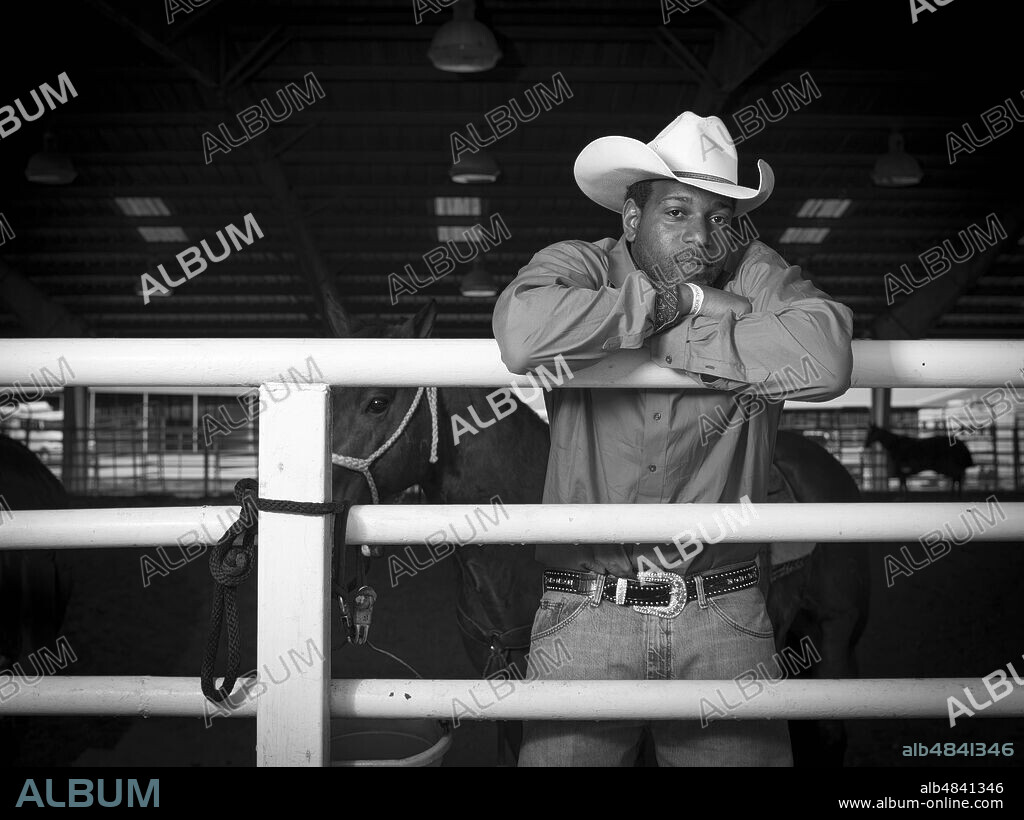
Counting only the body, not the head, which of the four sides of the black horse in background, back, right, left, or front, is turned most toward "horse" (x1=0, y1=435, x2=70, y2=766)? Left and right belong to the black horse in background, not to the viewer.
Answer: left

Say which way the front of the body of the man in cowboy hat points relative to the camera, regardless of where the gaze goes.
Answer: toward the camera

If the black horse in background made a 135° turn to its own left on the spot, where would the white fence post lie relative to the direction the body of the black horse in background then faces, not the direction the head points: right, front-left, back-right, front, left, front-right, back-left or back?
front-right

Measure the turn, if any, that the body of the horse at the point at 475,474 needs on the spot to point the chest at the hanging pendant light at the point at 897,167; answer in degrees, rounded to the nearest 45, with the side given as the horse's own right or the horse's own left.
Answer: approximately 180°

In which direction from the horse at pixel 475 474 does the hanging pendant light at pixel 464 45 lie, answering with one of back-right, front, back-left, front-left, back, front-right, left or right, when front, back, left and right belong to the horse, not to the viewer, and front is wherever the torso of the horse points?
back-right

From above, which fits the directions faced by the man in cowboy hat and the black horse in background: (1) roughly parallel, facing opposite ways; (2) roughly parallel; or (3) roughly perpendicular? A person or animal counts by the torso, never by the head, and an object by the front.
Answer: roughly perpendicular

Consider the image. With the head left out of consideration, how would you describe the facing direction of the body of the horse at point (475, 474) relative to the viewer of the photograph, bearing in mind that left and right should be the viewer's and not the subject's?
facing the viewer and to the left of the viewer

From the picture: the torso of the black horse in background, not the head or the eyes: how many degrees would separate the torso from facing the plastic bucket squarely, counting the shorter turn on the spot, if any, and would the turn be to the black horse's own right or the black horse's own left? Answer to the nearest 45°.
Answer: approximately 90° to the black horse's own left

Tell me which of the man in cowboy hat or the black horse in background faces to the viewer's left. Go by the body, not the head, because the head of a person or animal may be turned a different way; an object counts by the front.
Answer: the black horse in background

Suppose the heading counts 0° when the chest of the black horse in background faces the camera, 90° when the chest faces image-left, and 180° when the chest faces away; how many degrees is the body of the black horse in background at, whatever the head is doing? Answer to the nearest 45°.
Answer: approximately 90°
